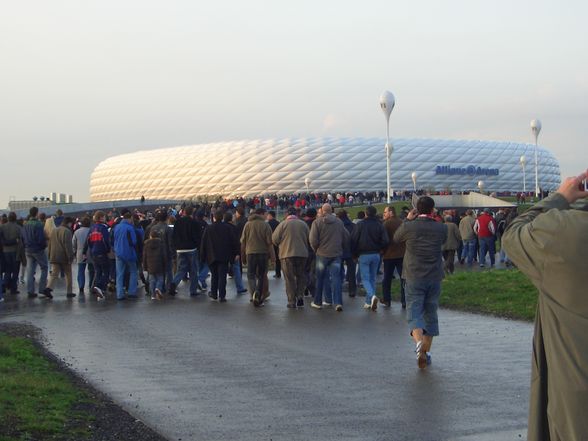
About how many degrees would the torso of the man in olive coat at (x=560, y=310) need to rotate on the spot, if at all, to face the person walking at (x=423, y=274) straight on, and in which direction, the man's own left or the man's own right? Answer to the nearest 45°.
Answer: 0° — they already face them

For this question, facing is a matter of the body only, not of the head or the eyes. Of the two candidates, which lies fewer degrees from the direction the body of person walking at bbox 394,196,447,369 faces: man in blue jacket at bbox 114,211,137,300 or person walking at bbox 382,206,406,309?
the person walking

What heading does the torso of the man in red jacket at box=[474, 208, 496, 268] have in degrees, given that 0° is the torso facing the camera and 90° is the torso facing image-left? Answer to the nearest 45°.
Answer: approximately 180°

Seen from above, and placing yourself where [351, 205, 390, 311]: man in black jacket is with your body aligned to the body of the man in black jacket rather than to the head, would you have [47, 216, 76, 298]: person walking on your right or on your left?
on your left

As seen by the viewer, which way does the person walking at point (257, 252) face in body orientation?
away from the camera

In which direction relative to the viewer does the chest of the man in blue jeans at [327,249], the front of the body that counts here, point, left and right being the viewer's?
facing away from the viewer

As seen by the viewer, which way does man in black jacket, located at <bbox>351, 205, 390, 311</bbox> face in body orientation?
away from the camera

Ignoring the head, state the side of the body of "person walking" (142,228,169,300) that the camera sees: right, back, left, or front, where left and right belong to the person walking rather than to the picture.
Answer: back

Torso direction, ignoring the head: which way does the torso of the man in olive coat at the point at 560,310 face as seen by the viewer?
away from the camera

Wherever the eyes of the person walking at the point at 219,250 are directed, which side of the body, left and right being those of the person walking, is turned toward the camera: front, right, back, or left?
back

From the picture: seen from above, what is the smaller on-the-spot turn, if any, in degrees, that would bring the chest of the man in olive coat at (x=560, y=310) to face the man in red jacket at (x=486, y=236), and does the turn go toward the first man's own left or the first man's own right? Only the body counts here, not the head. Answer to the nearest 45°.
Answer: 0° — they already face them
